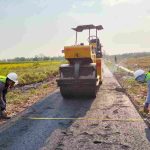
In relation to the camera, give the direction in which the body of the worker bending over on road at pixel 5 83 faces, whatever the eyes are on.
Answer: to the viewer's right

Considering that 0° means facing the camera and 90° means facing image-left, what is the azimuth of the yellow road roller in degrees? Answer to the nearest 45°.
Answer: approximately 0°

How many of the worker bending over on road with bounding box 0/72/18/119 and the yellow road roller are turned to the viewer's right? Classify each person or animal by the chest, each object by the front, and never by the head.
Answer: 1

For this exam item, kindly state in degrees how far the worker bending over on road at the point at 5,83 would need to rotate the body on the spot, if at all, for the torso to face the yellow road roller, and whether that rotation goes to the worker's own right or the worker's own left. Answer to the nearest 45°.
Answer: approximately 45° to the worker's own left

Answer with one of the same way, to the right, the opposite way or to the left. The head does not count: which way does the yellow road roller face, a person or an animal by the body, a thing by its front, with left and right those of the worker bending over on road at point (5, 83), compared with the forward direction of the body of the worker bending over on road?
to the right

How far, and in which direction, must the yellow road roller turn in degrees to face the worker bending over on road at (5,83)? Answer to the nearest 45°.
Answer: approximately 45° to its right

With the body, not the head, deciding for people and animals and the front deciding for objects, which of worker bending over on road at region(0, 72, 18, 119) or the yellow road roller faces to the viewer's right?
the worker bending over on road
